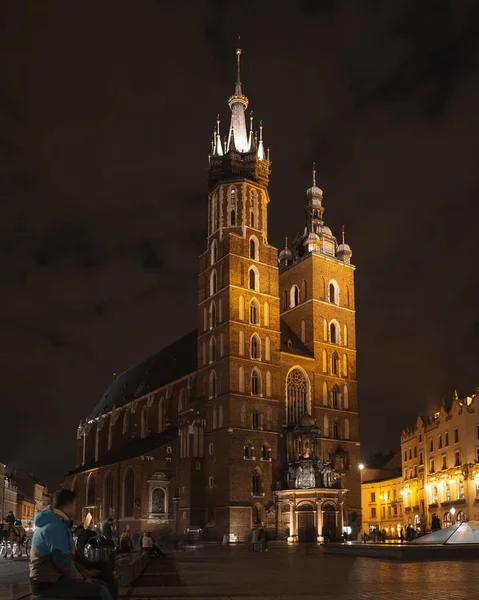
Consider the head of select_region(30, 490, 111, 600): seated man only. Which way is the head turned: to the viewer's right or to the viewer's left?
to the viewer's right

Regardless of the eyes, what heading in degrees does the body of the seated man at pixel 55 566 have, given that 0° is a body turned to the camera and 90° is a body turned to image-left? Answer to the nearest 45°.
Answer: approximately 270°
